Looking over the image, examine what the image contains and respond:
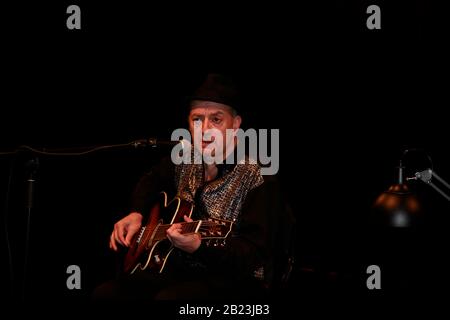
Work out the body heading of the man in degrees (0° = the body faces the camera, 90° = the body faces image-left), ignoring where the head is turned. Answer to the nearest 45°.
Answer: approximately 45°
